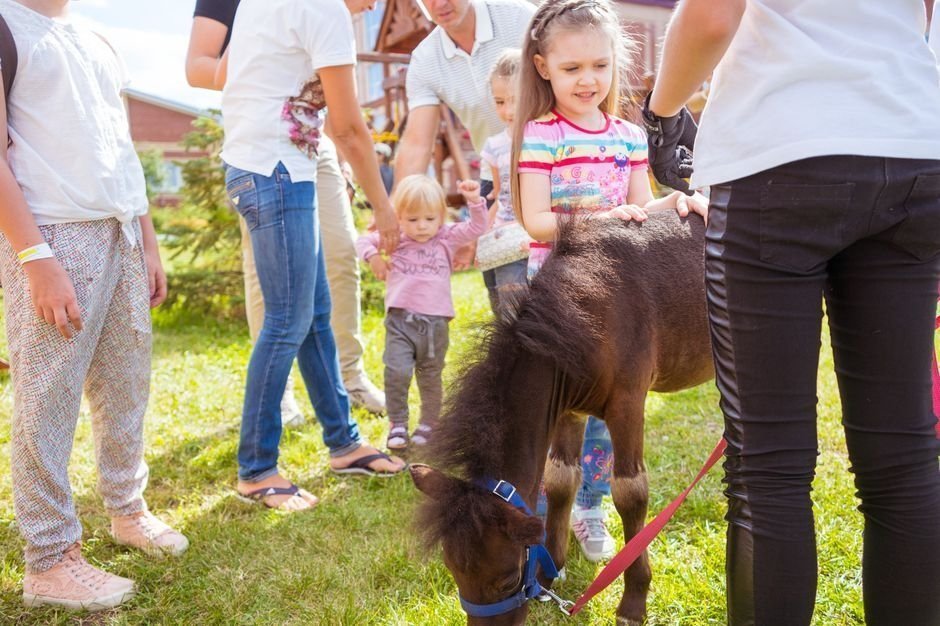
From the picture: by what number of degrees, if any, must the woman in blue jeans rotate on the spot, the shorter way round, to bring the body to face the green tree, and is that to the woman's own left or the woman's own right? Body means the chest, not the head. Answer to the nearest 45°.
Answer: approximately 90° to the woman's own left

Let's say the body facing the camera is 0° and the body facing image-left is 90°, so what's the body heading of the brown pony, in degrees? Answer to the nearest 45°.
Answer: approximately 45°

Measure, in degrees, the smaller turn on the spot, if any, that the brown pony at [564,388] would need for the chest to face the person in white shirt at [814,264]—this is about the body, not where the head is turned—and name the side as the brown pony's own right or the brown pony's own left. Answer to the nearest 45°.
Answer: approximately 90° to the brown pony's own left

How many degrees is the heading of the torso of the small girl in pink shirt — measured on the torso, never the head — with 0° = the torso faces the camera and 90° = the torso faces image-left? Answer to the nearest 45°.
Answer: approximately 0°

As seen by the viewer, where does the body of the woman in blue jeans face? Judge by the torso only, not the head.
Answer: to the viewer's right

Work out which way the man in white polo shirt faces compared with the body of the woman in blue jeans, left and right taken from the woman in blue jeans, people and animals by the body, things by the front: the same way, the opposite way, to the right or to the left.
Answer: to the right

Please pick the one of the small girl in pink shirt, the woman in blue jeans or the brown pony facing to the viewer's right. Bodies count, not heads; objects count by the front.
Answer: the woman in blue jeans

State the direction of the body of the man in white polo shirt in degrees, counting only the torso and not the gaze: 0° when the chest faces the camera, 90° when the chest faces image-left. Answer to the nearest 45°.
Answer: approximately 0°
